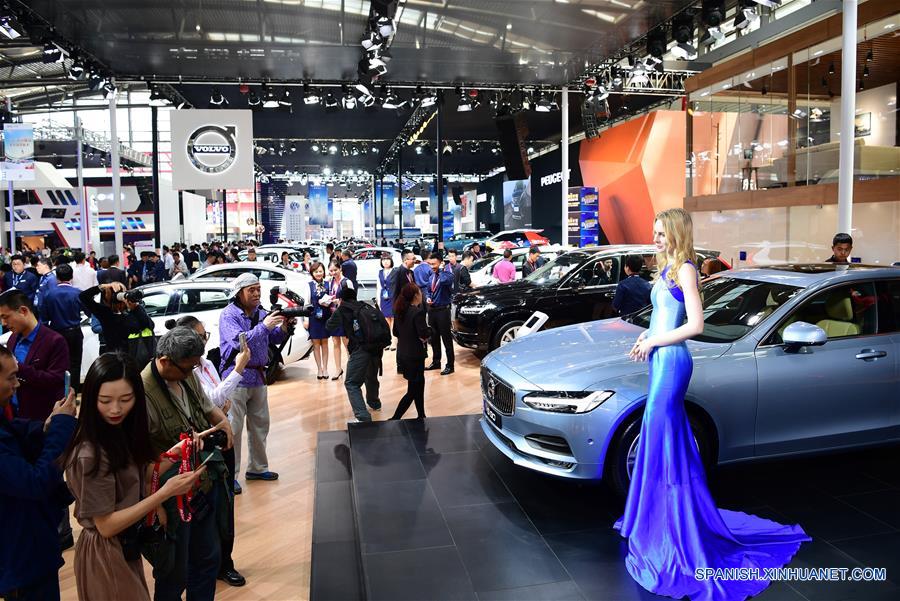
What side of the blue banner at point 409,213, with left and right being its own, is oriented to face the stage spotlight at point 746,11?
front

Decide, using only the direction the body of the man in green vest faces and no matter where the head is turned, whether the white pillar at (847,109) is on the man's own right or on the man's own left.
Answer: on the man's own left

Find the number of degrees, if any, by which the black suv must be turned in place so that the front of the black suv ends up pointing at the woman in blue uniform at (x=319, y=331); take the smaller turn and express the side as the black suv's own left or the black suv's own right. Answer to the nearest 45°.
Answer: approximately 45° to the black suv's own right

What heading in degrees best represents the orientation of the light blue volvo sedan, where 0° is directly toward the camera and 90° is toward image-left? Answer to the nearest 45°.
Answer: approximately 45°

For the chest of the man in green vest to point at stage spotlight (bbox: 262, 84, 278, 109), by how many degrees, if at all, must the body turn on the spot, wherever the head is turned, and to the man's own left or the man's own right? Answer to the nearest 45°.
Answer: approximately 135° to the man's own left

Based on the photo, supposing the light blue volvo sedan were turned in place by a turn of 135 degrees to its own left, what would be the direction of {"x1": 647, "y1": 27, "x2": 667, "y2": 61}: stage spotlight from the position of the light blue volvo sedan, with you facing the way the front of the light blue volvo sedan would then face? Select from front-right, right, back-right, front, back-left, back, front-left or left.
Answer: left

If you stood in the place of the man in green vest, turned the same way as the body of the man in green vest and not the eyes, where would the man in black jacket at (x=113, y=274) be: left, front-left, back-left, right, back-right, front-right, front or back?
back-left

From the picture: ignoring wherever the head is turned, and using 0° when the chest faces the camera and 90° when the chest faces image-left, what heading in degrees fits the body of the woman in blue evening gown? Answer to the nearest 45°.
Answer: approximately 90°

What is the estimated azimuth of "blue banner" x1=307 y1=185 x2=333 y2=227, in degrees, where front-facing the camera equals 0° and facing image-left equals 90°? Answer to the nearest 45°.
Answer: approximately 0°

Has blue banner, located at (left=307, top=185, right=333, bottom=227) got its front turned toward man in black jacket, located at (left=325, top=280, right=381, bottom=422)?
yes

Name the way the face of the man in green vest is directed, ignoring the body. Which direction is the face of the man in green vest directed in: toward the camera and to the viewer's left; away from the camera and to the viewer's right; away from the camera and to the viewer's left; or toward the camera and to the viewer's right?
toward the camera and to the viewer's right

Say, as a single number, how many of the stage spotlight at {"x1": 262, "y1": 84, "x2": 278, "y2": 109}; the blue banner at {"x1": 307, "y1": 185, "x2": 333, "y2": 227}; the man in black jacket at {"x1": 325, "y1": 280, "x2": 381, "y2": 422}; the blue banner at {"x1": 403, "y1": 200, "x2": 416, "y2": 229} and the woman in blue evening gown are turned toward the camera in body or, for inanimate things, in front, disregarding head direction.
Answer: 3
